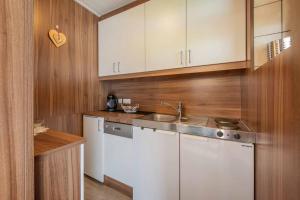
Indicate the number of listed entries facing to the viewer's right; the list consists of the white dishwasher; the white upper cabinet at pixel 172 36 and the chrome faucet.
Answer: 0

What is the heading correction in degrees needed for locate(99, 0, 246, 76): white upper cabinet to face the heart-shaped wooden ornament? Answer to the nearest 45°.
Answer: approximately 45° to its right

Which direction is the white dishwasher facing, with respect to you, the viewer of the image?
facing the viewer and to the left of the viewer

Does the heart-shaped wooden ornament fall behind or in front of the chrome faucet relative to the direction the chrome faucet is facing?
in front

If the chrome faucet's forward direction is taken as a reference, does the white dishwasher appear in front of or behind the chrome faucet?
in front

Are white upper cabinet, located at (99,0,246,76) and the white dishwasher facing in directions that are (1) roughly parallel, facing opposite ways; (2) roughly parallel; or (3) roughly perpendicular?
roughly parallel

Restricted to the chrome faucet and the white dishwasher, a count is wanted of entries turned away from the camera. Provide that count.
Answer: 0
